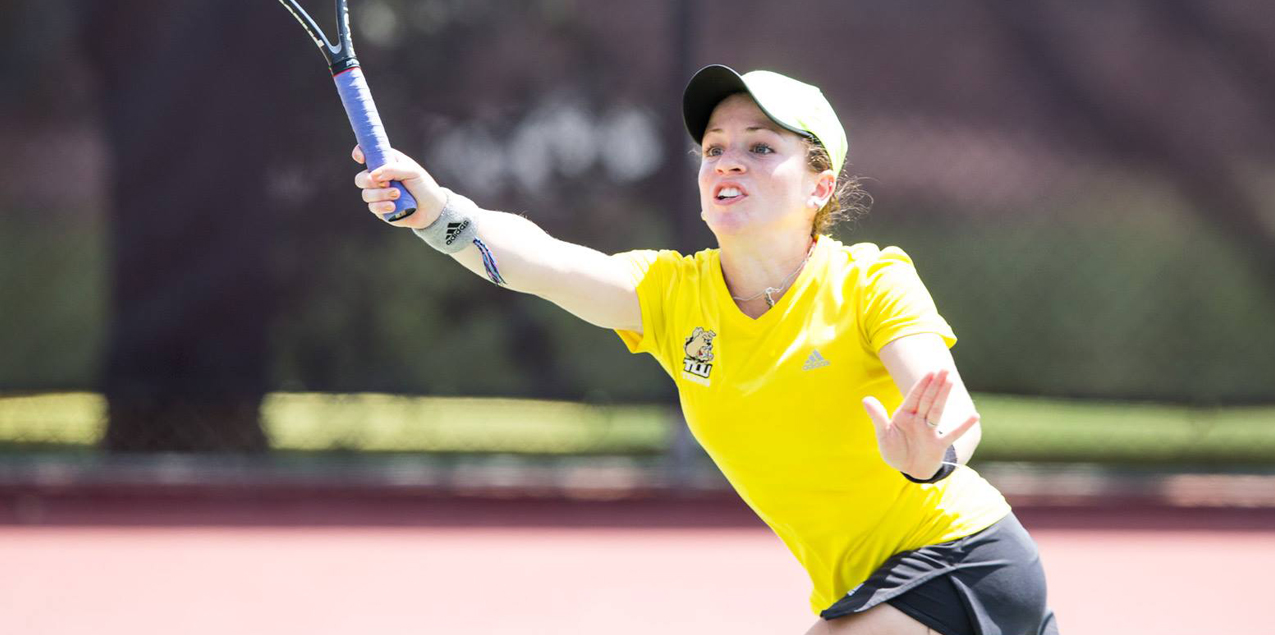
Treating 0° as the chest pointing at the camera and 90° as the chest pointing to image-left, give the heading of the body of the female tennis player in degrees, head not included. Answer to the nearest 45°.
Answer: approximately 45°
